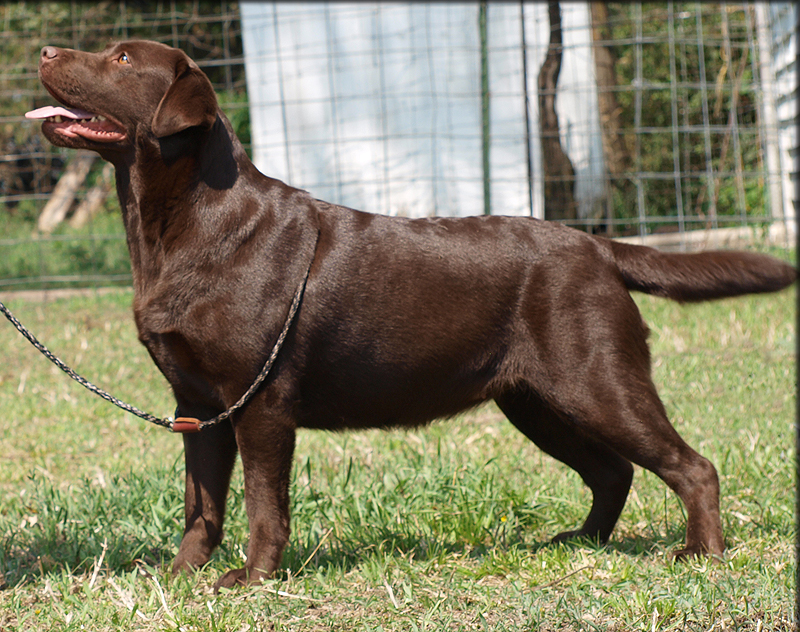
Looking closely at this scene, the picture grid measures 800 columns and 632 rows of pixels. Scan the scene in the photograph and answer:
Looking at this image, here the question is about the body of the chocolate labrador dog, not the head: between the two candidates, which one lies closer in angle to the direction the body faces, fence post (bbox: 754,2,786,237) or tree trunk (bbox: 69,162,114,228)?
the tree trunk

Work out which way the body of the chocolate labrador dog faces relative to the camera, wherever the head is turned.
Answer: to the viewer's left

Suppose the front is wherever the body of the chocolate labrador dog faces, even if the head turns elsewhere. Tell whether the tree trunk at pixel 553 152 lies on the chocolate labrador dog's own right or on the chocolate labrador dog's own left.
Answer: on the chocolate labrador dog's own right

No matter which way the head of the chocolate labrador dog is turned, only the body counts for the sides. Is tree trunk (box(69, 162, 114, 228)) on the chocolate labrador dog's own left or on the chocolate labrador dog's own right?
on the chocolate labrador dog's own right

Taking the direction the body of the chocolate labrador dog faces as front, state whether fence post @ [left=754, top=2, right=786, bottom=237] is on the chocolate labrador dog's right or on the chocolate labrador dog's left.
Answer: on the chocolate labrador dog's right

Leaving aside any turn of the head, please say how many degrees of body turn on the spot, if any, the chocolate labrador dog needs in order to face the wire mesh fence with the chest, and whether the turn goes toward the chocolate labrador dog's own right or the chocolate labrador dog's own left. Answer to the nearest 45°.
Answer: approximately 90° to the chocolate labrador dog's own right
